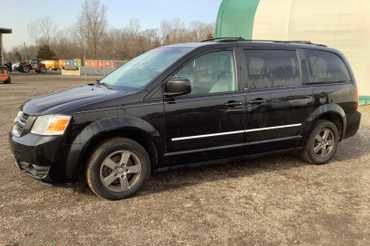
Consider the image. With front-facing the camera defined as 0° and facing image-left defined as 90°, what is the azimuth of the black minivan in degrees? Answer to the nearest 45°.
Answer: approximately 45°

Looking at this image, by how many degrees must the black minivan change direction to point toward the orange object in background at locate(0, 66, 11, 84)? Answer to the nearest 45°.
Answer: approximately 90° to its right

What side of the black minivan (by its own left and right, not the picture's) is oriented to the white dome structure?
back
